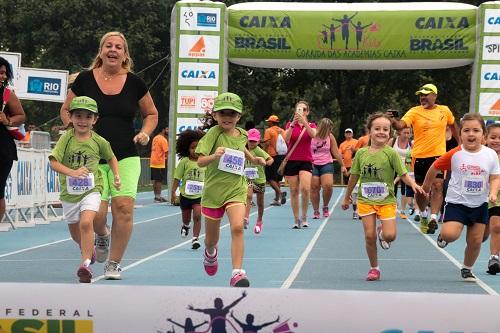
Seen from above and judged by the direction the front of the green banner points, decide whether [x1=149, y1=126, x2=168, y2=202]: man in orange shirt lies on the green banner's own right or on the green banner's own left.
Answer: on the green banner's own right

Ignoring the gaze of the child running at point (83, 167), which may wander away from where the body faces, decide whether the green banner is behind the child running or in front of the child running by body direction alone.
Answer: behind

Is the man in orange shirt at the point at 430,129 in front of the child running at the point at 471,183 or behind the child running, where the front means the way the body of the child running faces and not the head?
behind

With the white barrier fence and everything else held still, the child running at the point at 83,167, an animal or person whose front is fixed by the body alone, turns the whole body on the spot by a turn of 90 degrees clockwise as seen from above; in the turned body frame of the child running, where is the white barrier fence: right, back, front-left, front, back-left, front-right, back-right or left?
right

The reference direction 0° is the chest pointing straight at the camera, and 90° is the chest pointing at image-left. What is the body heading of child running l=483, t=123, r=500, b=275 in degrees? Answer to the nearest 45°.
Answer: approximately 0°
